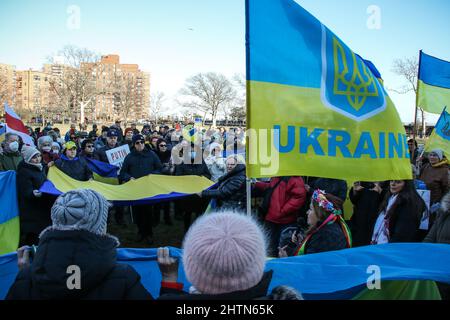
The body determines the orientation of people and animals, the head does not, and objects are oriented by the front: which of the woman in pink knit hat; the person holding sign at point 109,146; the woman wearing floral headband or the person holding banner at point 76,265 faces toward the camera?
the person holding sign at point 109,146

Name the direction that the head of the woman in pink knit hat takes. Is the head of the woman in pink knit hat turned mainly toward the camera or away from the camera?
away from the camera

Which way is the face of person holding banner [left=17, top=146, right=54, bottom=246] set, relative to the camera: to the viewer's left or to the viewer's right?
to the viewer's right

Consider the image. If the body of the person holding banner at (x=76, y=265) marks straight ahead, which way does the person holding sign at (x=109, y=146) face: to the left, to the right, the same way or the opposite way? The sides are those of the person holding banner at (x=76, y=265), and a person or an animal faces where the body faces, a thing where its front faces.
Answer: the opposite way

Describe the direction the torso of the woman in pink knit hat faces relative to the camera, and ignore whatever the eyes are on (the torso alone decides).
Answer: away from the camera

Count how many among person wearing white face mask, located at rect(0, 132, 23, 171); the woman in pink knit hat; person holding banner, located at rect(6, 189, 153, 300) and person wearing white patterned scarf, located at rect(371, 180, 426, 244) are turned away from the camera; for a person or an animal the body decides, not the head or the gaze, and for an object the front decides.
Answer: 2

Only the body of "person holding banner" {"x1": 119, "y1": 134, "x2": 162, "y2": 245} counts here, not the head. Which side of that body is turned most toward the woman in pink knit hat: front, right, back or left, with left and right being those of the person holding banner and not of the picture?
front
